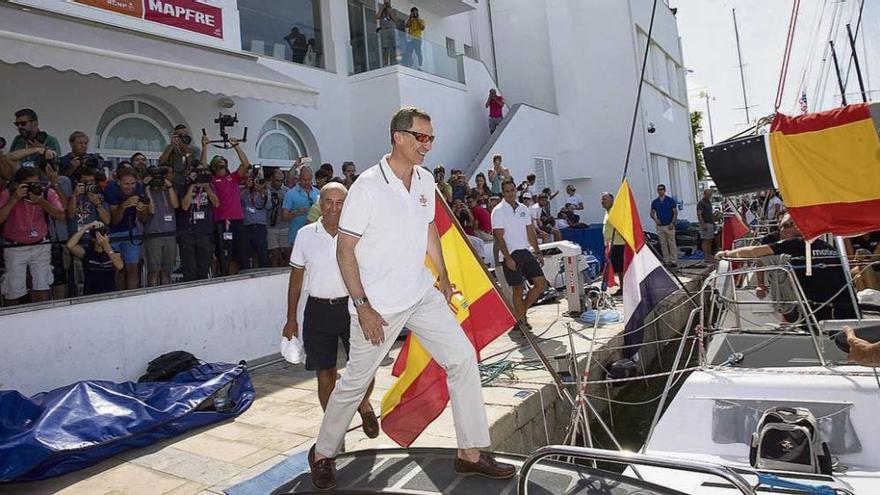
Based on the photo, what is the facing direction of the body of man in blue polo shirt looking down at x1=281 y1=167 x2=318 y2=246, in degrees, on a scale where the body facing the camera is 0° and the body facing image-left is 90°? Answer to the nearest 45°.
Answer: approximately 315°

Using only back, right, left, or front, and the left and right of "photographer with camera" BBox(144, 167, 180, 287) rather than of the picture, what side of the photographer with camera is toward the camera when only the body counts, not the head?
front

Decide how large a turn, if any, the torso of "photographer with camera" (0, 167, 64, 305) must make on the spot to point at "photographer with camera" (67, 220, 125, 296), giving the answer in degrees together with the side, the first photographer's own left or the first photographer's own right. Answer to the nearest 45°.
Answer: approximately 90° to the first photographer's own left

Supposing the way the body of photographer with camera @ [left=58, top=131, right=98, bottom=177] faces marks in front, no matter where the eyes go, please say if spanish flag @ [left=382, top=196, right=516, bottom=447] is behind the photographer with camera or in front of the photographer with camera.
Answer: in front

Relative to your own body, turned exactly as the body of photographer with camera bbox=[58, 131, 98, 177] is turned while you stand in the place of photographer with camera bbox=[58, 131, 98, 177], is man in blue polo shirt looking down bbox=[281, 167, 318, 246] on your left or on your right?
on your left

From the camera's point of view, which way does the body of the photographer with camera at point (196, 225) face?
toward the camera

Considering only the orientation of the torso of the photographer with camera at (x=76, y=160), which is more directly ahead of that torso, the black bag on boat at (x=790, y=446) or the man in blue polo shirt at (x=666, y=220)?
the black bag on boat

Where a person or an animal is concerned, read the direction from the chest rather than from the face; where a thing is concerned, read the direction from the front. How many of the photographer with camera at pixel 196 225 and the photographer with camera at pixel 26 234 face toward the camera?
2

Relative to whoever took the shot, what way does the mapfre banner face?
facing the viewer and to the right of the viewer

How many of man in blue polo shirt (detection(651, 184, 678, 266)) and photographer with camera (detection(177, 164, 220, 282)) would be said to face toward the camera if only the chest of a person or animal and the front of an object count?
2

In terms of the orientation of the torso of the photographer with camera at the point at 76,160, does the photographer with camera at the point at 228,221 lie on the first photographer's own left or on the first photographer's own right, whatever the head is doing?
on the first photographer's own left
